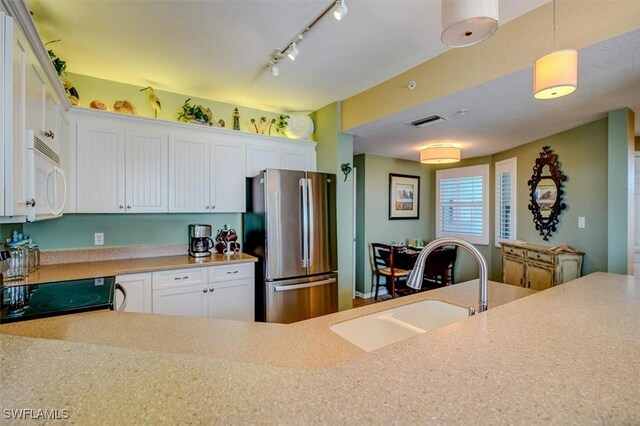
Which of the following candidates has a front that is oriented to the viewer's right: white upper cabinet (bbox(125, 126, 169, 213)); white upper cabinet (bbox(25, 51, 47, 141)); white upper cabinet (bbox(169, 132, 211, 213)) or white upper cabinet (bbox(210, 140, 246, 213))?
white upper cabinet (bbox(25, 51, 47, 141))

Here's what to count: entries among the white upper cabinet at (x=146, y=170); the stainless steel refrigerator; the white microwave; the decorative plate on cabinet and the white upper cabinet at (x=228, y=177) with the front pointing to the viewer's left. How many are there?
0

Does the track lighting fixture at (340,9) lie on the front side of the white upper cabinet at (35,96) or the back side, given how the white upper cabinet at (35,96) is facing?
on the front side

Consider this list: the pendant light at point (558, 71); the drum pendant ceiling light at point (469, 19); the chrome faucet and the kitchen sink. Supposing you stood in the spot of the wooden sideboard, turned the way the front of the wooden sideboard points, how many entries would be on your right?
0

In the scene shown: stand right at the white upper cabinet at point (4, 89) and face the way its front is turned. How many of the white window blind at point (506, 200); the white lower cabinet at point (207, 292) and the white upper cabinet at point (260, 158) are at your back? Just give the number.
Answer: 0

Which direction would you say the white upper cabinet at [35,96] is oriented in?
to the viewer's right

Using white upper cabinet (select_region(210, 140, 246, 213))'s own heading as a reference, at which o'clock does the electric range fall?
The electric range is roughly at 1 o'clock from the white upper cabinet.

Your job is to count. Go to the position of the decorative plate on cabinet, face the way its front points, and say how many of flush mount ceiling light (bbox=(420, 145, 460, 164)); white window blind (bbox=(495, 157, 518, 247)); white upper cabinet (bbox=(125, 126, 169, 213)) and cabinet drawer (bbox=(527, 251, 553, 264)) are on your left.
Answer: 3

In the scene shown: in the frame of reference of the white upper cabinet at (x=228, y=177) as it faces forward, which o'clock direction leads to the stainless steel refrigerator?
The stainless steel refrigerator is roughly at 10 o'clock from the white upper cabinet.

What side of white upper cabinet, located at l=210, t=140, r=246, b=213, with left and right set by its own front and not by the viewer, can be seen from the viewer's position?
front

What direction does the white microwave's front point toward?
to the viewer's right

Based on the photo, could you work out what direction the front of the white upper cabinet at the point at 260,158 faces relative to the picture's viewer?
facing the viewer

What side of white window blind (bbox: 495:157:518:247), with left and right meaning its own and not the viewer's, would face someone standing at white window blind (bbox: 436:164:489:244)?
right

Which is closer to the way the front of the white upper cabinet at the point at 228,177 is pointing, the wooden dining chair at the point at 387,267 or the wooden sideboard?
the wooden sideboard

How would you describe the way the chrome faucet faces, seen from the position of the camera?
facing to the left of the viewer
